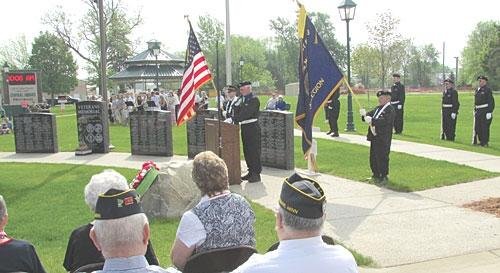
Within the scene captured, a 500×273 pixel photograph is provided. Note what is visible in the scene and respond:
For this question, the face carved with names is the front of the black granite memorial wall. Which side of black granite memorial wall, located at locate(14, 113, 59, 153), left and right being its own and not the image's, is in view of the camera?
front

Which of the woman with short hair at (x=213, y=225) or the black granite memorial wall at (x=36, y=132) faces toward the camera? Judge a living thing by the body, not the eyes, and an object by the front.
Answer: the black granite memorial wall

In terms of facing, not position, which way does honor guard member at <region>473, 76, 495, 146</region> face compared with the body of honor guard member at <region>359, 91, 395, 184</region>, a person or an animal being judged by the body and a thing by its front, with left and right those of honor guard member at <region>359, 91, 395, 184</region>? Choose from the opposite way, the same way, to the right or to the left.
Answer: the same way

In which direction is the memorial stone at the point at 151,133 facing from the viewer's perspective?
toward the camera

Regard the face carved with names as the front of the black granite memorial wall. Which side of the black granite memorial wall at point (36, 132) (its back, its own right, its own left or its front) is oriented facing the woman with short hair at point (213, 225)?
front

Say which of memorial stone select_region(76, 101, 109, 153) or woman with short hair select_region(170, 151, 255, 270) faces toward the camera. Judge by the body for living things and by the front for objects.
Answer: the memorial stone

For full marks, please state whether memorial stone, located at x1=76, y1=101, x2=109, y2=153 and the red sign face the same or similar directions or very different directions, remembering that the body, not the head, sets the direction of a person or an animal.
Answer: same or similar directions

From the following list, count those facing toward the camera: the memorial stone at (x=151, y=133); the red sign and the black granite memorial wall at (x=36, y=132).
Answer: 3

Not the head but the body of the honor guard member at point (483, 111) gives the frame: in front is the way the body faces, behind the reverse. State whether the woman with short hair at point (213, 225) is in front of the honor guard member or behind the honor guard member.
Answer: in front

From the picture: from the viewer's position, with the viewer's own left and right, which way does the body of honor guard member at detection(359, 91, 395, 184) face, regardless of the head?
facing the viewer and to the left of the viewer

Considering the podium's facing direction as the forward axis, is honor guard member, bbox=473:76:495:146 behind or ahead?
behind

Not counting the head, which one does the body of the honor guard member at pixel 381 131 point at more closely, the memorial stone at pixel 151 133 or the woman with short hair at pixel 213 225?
the woman with short hair

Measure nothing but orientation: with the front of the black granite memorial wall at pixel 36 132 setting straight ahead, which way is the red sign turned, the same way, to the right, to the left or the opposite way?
the same way

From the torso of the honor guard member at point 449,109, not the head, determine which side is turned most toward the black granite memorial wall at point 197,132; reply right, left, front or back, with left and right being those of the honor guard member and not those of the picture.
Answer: front
